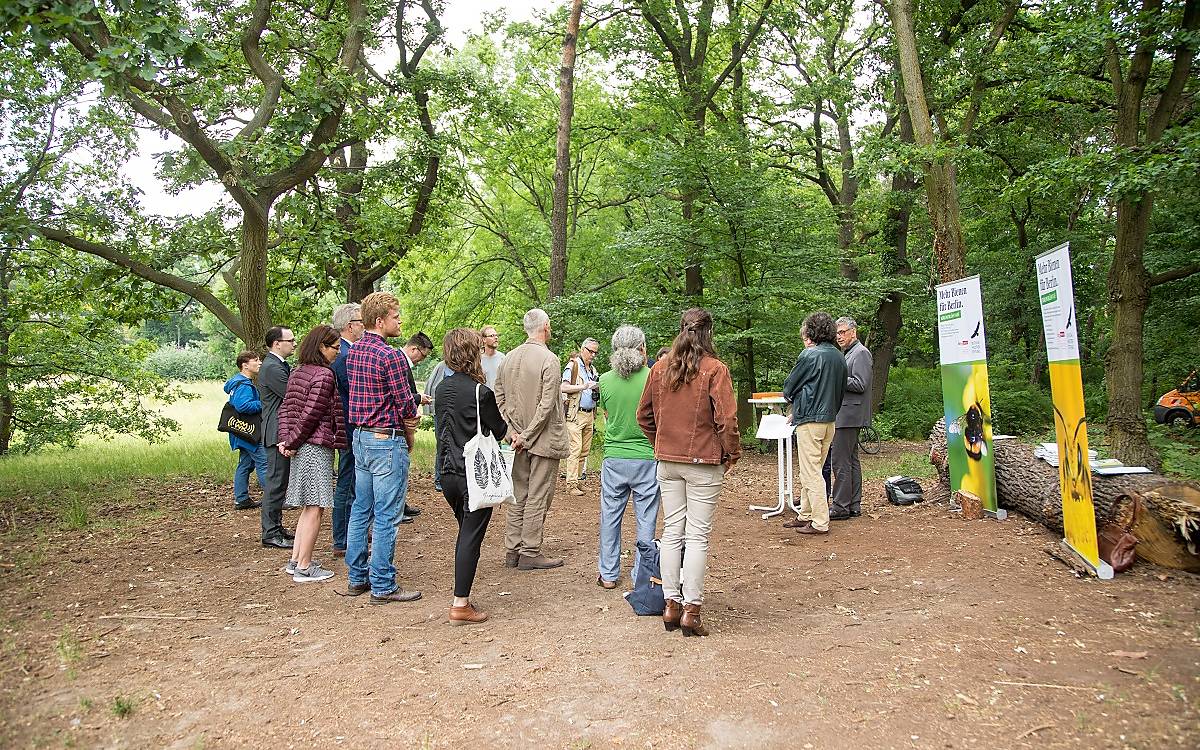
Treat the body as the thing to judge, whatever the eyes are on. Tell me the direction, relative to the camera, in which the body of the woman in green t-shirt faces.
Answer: away from the camera

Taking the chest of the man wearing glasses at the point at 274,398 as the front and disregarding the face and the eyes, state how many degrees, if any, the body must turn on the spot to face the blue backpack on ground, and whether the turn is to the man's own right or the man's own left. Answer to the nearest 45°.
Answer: approximately 45° to the man's own right

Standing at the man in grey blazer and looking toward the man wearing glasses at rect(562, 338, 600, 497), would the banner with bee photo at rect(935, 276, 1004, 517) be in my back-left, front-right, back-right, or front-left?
back-right

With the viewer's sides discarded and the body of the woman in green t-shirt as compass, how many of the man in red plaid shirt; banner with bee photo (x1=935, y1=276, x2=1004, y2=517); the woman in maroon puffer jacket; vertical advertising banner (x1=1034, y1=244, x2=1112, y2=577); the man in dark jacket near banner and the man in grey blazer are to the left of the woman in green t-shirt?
2

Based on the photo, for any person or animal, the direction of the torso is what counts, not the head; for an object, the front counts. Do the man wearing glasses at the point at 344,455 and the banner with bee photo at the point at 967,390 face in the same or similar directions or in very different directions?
very different directions

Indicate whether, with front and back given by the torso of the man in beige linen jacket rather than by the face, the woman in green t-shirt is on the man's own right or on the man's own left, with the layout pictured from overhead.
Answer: on the man's own right

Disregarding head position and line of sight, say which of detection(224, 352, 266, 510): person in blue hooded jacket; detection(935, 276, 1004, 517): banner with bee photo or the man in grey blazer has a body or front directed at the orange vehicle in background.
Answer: the person in blue hooded jacket

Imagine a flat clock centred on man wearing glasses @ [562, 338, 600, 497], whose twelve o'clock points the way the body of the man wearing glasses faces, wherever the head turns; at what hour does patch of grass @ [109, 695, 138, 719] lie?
The patch of grass is roughly at 2 o'clock from the man wearing glasses.

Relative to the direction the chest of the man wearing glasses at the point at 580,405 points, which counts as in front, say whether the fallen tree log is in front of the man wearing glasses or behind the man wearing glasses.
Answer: in front

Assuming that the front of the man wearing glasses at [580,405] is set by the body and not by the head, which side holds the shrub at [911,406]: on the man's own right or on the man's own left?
on the man's own left

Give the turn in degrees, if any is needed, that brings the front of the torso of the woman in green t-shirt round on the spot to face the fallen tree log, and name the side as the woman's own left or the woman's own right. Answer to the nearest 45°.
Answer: approximately 90° to the woman's own right

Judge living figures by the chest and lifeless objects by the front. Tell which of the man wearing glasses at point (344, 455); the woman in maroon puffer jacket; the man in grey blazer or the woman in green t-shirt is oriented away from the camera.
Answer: the woman in green t-shirt

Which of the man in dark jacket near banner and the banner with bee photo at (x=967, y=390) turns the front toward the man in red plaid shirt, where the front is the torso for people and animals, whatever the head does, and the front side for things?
the banner with bee photo
